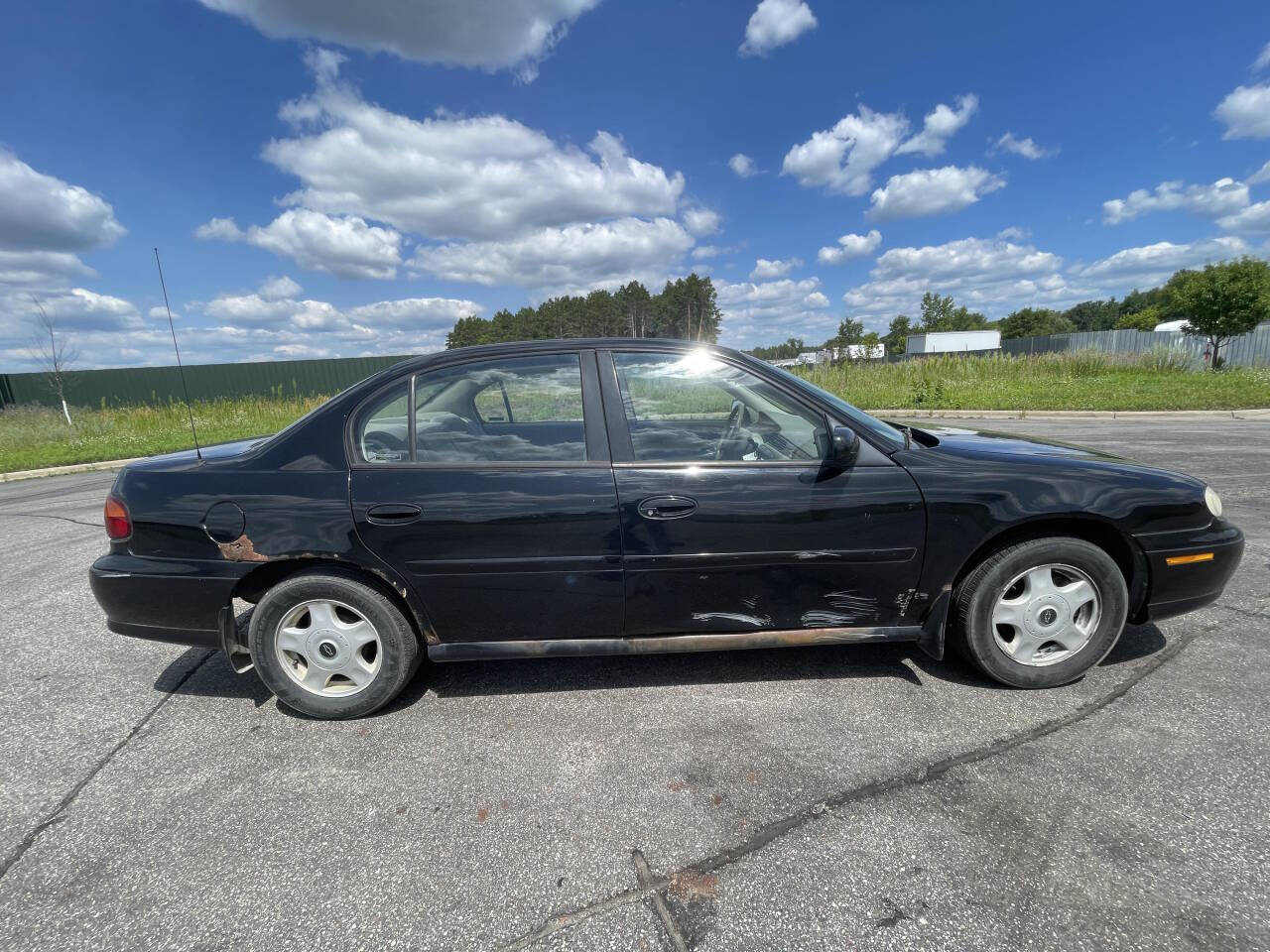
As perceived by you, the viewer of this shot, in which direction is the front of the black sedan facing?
facing to the right of the viewer

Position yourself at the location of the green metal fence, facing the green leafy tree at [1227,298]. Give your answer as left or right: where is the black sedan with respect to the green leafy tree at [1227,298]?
right

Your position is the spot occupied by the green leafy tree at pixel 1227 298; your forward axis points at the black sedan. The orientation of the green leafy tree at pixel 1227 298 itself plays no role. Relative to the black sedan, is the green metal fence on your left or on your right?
right

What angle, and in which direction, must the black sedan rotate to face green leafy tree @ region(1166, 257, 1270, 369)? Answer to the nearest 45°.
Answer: approximately 45° to its left

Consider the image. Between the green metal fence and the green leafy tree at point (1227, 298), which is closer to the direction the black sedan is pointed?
the green leafy tree

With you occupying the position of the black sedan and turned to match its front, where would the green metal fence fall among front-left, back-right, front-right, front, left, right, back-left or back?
back-left
